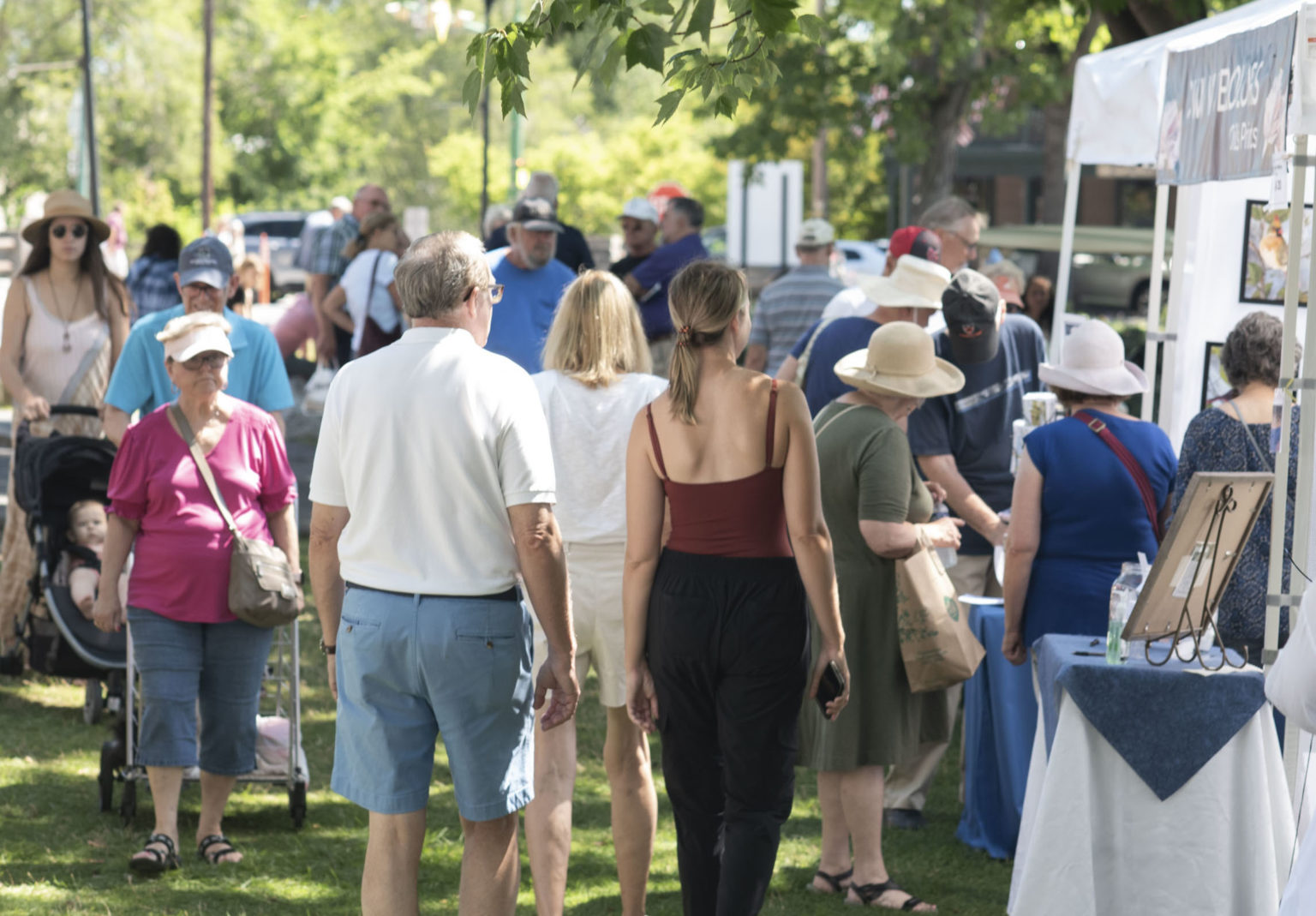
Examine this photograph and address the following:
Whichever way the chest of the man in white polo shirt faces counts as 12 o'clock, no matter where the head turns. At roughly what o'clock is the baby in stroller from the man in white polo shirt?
The baby in stroller is roughly at 11 o'clock from the man in white polo shirt.

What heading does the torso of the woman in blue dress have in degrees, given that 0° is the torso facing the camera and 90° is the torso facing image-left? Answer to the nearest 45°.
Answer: approximately 180°

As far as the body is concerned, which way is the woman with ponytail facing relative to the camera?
away from the camera

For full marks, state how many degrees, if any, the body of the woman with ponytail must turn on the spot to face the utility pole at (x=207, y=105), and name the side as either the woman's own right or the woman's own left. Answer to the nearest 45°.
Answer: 0° — they already face it

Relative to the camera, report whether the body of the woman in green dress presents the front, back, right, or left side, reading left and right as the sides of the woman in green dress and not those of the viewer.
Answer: right

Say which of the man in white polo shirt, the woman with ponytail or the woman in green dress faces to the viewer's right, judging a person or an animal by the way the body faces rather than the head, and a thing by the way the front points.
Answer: the woman in green dress

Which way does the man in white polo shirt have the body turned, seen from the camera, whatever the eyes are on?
away from the camera

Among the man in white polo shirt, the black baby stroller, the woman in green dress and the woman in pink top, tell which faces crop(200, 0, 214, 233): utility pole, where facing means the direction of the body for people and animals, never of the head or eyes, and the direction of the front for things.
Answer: the man in white polo shirt

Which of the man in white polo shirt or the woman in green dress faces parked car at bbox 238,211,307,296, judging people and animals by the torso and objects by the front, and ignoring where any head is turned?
the man in white polo shirt

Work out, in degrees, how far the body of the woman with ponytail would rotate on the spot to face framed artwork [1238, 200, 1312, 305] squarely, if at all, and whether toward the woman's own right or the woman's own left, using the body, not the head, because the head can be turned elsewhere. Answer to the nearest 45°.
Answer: approximately 45° to the woman's own right

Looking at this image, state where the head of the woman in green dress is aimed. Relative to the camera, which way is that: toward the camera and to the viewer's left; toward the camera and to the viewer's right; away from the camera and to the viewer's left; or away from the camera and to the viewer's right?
away from the camera and to the viewer's right

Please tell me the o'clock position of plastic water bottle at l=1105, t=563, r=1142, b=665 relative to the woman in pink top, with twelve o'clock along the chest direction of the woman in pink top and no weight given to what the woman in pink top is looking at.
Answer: The plastic water bottle is roughly at 10 o'clock from the woman in pink top.
